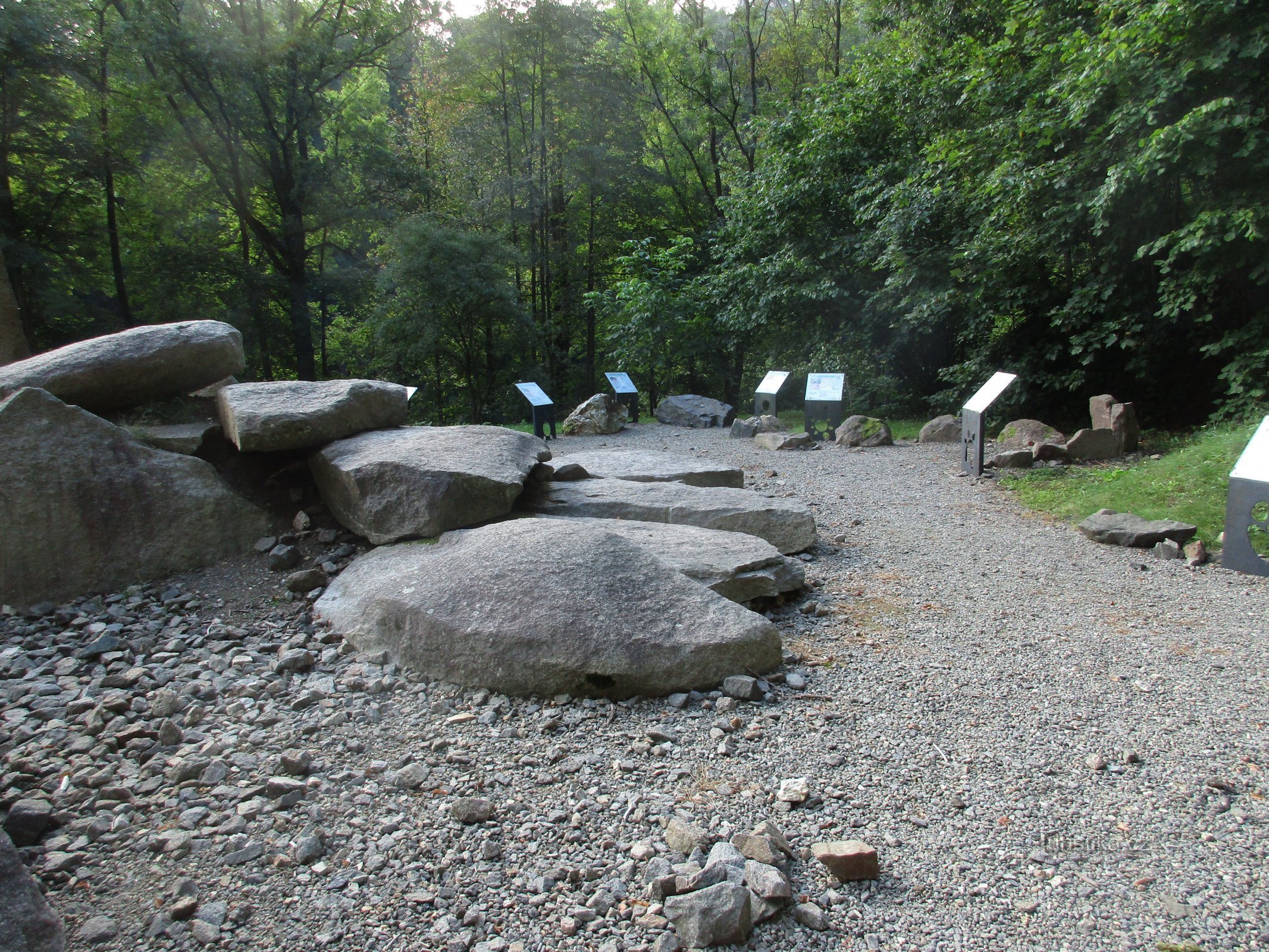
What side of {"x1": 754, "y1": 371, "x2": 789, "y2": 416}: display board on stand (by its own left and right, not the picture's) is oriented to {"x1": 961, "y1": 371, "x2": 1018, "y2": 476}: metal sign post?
left

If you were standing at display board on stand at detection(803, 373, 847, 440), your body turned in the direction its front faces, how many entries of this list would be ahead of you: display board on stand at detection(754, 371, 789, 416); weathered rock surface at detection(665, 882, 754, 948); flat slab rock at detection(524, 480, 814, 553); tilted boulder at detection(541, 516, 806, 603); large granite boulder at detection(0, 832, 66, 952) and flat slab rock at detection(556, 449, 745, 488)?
5

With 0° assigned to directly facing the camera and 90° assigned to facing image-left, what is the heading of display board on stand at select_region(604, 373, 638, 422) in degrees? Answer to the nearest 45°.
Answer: approximately 315°

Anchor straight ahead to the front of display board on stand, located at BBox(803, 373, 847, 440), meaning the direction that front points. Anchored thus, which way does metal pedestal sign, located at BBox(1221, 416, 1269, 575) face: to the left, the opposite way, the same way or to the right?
to the right

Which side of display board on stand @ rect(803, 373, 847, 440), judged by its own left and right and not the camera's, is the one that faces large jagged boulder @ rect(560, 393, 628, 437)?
right

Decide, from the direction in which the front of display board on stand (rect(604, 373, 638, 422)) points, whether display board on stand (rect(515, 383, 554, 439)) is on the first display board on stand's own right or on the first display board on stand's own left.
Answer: on the first display board on stand's own right

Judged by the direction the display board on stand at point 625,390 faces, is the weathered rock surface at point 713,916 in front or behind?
in front

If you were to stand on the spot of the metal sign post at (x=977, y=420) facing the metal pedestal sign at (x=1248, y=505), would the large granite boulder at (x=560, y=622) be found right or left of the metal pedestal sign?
right

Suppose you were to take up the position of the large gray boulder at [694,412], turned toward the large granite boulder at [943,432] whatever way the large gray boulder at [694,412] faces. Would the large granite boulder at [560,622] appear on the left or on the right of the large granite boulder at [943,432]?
right

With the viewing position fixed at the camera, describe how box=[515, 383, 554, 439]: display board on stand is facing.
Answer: facing the viewer and to the right of the viewer

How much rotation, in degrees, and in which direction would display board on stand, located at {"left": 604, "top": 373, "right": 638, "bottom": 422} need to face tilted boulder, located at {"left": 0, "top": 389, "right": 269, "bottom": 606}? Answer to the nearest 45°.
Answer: approximately 45° to its right

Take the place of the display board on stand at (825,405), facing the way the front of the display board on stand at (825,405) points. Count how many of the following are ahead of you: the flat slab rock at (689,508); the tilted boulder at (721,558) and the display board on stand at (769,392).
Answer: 2
